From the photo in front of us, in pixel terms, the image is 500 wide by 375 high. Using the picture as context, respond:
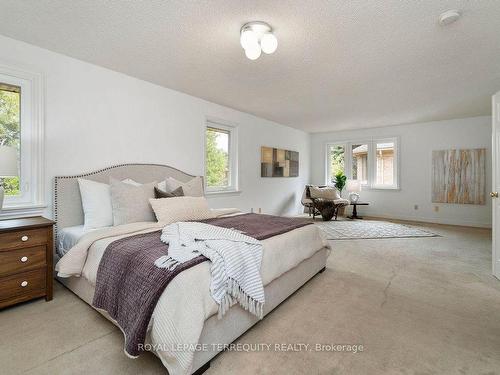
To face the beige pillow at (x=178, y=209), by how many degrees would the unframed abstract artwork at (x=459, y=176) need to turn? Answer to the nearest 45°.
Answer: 0° — it already faces it

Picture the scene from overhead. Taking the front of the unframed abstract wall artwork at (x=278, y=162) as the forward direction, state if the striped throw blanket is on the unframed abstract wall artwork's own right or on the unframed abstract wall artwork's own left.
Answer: on the unframed abstract wall artwork's own right

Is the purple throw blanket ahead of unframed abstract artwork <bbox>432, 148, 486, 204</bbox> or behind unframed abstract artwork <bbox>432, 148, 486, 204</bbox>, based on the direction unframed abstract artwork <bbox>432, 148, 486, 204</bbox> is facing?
ahead

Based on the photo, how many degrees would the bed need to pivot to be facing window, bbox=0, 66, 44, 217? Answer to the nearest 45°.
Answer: approximately 180°

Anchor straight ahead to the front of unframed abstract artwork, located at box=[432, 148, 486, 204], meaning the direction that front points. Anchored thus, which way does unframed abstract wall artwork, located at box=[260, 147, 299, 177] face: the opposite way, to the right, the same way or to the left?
to the left

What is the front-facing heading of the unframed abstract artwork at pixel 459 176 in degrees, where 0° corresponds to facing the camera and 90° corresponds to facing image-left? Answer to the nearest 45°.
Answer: approximately 0°

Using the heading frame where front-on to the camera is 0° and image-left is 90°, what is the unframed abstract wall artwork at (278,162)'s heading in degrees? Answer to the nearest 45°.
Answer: approximately 315°

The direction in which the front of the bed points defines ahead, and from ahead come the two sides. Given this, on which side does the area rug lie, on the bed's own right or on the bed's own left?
on the bed's own left

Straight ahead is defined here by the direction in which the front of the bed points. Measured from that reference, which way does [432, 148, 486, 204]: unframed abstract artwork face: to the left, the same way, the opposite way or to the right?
to the right

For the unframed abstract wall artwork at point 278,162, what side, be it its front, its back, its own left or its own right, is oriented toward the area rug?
front
